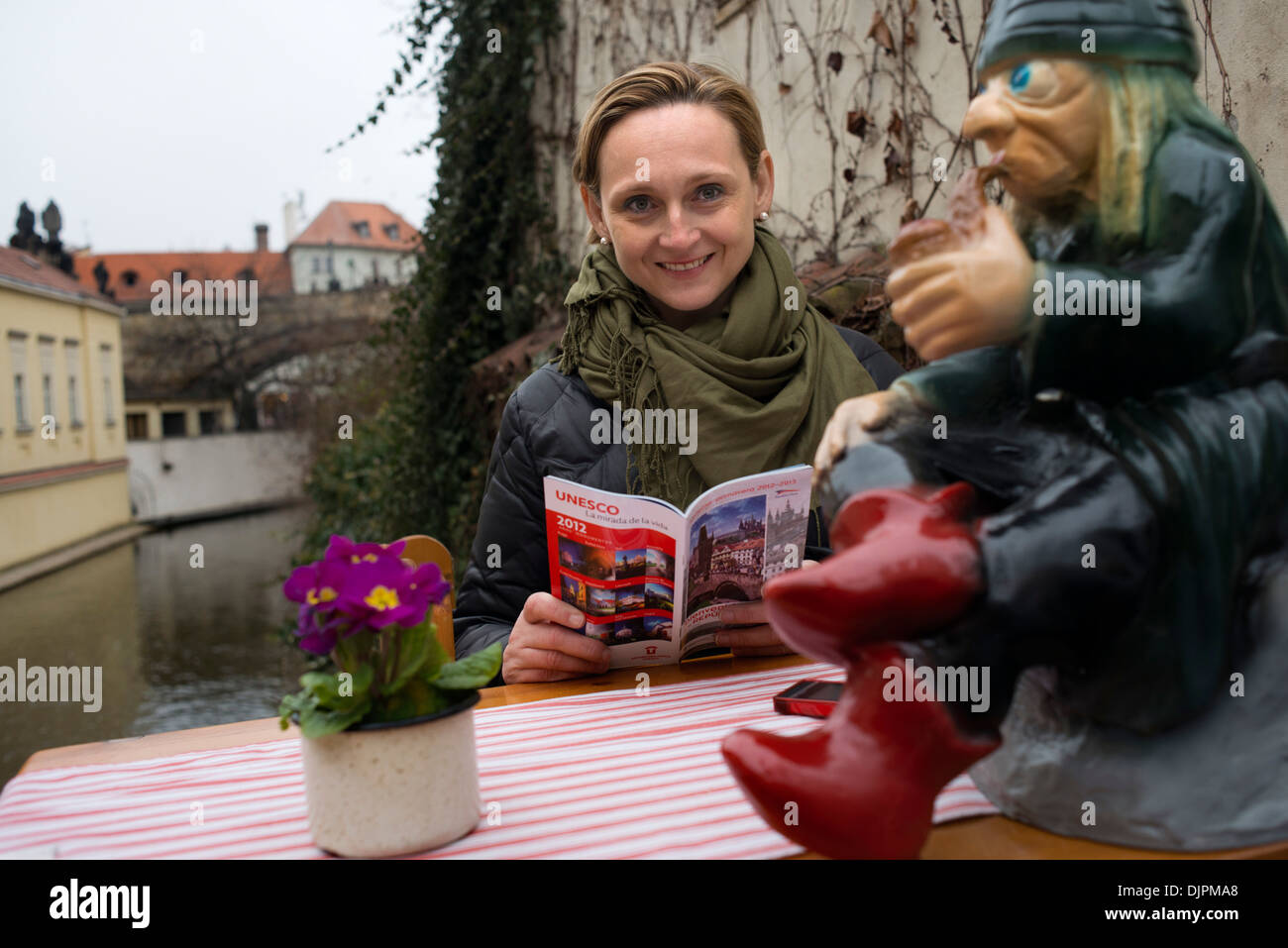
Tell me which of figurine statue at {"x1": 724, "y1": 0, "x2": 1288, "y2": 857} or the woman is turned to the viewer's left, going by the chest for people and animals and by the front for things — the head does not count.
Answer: the figurine statue

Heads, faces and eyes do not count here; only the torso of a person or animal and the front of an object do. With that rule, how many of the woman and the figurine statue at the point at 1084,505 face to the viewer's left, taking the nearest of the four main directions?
1

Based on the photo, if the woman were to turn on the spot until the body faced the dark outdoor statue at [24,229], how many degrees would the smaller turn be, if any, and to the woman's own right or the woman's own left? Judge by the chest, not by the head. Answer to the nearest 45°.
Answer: approximately 135° to the woman's own right

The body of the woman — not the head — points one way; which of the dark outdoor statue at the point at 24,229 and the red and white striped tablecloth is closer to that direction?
the red and white striped tablecloth

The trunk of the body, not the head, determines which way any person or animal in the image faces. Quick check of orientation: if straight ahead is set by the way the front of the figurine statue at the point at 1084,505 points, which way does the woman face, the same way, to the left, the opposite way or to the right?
to the left

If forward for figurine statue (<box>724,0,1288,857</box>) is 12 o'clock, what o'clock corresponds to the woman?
The woman is roughly at 2 o'clock from the figurine statue.

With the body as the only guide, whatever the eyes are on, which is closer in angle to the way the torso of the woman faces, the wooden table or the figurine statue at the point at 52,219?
the wooden table

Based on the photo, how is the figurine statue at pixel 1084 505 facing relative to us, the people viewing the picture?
facing to the left of the viewer
